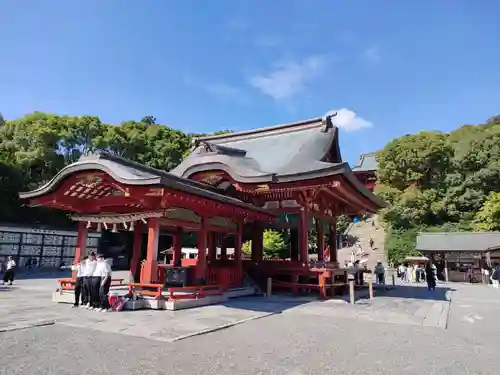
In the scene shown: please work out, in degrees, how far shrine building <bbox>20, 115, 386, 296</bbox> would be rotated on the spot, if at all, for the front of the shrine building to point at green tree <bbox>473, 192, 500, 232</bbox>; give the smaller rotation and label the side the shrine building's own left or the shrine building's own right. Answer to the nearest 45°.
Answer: approximately 180°

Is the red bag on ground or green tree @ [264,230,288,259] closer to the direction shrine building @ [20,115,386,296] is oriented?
the red bag on ground

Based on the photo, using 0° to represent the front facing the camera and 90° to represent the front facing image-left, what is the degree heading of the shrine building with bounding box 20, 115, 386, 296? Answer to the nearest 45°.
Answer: approximately 45°

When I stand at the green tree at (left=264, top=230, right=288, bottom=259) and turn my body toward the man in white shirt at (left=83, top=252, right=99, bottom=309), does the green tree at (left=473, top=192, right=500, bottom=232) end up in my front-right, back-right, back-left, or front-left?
back-left

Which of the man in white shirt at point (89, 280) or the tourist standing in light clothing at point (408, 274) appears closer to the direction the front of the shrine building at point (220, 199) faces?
the man in white shirt

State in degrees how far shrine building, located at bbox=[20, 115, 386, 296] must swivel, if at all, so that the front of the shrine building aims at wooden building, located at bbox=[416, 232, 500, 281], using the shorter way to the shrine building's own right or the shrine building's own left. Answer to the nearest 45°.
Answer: approximately 180°

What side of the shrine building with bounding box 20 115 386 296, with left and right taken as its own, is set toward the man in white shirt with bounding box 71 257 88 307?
front

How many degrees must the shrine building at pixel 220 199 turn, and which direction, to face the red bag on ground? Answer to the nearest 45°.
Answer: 0° — it already faces it

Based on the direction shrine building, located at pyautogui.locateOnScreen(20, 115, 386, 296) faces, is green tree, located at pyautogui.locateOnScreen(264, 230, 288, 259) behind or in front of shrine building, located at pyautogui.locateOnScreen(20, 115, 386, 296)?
behind

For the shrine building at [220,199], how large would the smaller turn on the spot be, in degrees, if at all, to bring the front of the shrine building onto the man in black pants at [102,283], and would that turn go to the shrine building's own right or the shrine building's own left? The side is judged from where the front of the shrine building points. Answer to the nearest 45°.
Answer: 0° — it already faces them
